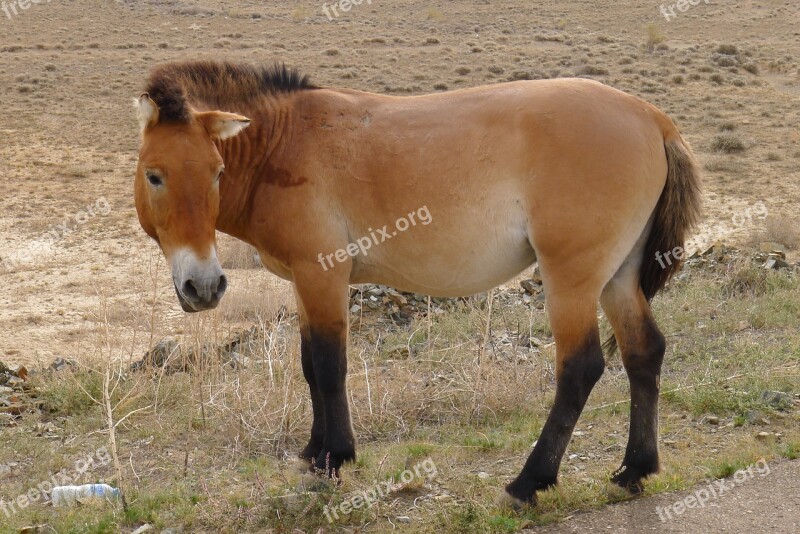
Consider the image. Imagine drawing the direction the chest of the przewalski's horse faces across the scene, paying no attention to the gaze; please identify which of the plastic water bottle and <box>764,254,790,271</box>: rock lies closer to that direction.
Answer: the plastic water bottle

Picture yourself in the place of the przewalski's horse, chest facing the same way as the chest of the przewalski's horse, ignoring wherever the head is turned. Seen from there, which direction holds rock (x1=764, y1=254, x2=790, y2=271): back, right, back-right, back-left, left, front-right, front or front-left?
back-right

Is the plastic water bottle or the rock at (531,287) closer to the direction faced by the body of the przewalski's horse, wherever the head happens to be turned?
the plastic water bottle

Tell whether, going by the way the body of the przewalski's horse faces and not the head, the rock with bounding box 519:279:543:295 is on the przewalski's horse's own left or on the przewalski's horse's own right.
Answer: on the przewalski's horse's own right

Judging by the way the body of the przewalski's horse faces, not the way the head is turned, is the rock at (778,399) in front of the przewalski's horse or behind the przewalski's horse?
behind

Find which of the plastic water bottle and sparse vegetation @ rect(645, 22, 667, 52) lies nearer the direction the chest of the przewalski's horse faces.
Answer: the plastic water bottle

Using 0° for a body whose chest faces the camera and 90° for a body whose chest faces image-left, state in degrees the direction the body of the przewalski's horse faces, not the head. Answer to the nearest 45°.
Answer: approximately 90°

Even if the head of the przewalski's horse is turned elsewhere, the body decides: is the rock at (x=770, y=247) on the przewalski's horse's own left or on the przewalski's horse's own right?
on the przewalski's horse's own right
